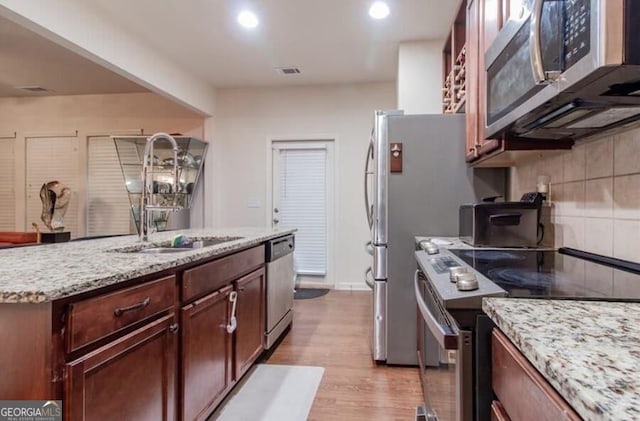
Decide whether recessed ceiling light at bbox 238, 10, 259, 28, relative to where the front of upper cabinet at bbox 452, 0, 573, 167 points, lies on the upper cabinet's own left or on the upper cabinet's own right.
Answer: on the upper cabinet's own right

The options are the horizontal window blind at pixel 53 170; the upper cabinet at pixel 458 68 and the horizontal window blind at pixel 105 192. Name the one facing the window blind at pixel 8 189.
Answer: the upper cabinet

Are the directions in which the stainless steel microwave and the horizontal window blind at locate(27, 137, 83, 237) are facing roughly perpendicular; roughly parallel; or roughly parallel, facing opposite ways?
roughly perpendicular

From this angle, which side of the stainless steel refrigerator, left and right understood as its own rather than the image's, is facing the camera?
left

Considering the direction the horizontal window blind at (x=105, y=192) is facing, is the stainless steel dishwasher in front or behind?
in front

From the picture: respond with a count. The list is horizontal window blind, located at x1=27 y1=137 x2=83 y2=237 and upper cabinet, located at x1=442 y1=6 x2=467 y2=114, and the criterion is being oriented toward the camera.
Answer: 1

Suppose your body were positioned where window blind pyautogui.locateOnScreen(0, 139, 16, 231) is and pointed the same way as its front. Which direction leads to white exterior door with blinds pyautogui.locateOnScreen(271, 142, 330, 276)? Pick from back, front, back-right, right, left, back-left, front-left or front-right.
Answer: front-left

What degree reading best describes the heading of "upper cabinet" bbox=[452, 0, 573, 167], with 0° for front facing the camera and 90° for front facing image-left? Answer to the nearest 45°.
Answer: approximately 45°

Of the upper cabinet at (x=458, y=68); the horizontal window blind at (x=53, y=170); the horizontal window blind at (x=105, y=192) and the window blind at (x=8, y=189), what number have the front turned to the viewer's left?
1

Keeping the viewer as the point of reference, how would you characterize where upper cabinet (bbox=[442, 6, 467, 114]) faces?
facing to the left of the viewer

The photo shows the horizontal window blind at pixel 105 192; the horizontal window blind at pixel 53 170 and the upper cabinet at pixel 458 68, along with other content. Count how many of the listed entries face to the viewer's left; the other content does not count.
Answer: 1

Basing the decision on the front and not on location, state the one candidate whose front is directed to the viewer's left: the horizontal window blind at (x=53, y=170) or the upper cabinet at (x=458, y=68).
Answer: the upper cabinet

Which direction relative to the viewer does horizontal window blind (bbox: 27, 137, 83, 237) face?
toward the camera

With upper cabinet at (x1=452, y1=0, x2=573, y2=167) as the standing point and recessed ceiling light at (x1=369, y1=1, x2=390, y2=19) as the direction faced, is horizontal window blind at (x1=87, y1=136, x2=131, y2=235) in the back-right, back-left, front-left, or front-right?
front-left

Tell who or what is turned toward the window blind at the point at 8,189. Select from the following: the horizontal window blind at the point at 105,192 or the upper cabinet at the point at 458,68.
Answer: the upper cabinet

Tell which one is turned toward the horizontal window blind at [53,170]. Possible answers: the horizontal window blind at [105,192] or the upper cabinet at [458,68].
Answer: the upper cabinet

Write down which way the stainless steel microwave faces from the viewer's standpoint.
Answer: facing the viewer and to the left of the viewer

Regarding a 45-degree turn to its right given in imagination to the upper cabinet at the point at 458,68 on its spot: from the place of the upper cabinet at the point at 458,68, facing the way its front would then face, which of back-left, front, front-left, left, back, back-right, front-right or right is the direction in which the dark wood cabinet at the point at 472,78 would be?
back-left

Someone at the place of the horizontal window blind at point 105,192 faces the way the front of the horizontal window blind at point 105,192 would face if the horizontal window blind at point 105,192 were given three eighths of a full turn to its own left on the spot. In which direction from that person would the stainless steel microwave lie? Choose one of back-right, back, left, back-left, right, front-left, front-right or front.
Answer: back-right

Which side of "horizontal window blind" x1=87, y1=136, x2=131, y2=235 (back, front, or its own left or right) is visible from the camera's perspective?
front
